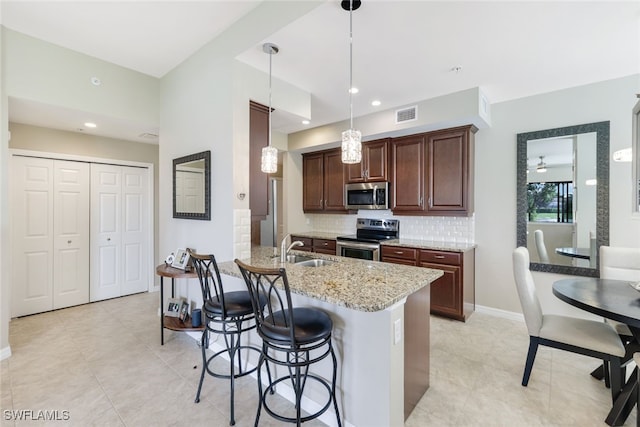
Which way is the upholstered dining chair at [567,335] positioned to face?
to the viewer's right

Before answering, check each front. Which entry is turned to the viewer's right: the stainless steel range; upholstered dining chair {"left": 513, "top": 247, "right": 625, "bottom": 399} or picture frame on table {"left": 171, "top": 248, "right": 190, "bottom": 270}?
the upholstered dining chair

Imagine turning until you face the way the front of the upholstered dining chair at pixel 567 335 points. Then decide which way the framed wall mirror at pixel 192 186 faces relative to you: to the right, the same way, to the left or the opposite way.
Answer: to the right

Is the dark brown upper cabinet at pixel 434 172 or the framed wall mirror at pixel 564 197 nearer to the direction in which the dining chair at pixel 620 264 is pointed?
the dark brown upper cabinet

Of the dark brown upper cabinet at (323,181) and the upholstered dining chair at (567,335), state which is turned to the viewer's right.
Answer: the upholstered dining chair

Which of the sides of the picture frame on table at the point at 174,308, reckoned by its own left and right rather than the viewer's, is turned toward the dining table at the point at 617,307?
left

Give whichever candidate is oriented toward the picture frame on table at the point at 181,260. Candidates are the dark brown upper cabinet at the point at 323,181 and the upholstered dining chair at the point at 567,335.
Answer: the dark brown upper cabinet

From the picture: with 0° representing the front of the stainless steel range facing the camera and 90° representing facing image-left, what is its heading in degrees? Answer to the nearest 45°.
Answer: approximately 45°

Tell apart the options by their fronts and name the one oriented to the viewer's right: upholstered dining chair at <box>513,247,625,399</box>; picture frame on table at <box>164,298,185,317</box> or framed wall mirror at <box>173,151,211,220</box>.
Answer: the upholstered dining chair

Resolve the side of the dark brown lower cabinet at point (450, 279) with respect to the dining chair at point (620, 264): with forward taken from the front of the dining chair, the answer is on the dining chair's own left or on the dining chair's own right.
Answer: on the dining chair's own right
